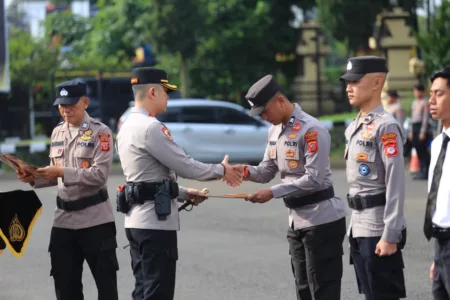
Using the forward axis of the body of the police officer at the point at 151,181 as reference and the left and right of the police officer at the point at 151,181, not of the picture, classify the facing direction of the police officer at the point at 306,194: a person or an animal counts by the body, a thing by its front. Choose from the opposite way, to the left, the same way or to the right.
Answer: the opposite way

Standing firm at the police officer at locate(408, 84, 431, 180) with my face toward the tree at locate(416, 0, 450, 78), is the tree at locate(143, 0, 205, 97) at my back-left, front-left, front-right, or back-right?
front-left

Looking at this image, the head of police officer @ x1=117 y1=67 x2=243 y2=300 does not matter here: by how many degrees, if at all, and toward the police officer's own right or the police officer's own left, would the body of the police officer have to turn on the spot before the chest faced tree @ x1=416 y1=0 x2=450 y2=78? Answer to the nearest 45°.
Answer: approximately 45° to the police officer's own left

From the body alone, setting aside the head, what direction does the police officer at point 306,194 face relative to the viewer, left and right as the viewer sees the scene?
facing the viewer and to the left of the viewer

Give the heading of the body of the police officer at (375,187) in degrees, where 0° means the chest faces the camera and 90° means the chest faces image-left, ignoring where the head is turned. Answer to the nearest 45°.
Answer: approximately 45°

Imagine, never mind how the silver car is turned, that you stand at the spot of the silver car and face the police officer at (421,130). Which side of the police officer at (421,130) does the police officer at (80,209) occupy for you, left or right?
right

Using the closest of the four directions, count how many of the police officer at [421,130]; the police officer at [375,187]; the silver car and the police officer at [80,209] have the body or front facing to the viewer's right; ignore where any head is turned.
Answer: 1

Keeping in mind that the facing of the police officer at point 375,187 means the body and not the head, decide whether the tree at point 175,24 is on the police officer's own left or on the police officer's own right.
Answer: on the police officer's own right

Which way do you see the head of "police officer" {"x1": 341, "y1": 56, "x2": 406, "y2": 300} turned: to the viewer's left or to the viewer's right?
to the viewer's left

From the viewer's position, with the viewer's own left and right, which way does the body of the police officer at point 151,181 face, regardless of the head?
facing away from the viewer and to the right of the viewer

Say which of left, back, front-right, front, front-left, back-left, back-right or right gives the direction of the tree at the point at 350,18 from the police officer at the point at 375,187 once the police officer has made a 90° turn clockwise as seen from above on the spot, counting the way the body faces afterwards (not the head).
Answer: front-right
